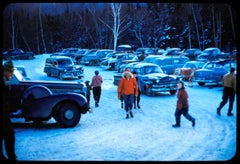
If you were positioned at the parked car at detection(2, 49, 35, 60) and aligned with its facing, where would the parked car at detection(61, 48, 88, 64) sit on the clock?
the parked car at detection(61, 48, 88, 64) is roughly at 12 o'clock from the parked car at detection(2, 49, 35, 60).

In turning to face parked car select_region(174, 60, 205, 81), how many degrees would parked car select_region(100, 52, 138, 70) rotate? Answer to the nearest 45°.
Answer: approximately 90° to its left

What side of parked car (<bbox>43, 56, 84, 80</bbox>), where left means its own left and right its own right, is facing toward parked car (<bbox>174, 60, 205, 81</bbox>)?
front

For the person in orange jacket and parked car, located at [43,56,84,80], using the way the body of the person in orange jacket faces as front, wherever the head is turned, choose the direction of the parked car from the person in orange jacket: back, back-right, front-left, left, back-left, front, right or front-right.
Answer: back-right
